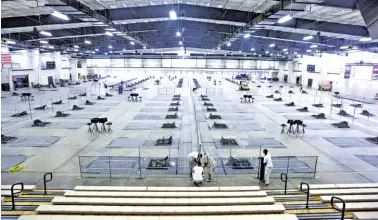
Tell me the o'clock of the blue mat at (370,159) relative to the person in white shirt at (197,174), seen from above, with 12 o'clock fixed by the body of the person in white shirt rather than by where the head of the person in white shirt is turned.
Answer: The blue mat is roughly at 2 o'clock from the person in white shirt.

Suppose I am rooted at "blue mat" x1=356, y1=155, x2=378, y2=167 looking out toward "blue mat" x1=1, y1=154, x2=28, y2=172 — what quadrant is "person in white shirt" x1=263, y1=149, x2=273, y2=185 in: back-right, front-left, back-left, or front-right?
front-left

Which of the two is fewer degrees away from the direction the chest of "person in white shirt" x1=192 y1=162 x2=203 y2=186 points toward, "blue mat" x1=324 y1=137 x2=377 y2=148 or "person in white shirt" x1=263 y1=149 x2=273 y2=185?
the blue mat

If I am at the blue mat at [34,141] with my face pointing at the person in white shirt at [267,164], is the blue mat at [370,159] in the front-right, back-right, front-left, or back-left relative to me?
front-left

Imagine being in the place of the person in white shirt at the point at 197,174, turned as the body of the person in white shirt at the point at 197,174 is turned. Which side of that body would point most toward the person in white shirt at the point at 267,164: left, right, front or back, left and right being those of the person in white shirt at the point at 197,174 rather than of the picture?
right

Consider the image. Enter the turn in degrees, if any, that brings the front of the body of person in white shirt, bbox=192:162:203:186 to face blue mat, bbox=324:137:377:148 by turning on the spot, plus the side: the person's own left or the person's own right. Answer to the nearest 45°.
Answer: approximately 45° to the person's own right

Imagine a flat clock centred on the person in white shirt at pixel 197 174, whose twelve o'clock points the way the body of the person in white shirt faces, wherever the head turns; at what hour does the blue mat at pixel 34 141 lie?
The blue mat is roughly at 10 o'clock from the person in white shirt.

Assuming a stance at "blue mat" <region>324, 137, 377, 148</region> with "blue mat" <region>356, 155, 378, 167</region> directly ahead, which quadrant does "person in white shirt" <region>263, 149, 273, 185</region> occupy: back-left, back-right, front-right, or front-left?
front-right

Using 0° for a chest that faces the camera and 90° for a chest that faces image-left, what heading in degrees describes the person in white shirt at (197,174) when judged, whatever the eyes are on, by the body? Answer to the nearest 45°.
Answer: approximately 180°

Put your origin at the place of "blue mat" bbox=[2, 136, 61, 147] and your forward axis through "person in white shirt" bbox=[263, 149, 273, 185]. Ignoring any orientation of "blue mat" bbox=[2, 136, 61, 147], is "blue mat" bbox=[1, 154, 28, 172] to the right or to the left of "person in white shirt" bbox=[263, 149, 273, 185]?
right

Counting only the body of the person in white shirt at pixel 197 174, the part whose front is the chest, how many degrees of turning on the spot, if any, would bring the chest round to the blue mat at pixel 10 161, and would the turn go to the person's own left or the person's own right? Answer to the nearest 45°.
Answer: approximately 90° to the person's own left
